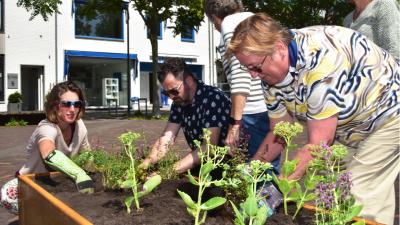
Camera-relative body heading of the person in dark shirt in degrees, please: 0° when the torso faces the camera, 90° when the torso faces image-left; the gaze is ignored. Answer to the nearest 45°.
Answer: approximately 45°

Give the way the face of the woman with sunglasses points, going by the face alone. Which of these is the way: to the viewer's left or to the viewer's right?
to the viewer's right

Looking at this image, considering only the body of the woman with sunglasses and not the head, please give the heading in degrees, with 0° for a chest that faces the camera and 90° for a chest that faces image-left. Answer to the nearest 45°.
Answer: approximately 315°

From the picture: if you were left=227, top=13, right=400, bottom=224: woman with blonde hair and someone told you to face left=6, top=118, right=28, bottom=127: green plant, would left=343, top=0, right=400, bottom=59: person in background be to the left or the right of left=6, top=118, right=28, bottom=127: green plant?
right

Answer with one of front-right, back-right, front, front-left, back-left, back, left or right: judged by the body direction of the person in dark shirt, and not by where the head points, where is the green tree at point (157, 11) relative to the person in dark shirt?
back-right

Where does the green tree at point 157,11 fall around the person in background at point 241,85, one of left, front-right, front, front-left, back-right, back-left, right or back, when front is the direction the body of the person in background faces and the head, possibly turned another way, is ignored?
right

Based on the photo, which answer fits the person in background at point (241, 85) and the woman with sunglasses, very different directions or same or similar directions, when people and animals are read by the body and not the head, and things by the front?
very different directions

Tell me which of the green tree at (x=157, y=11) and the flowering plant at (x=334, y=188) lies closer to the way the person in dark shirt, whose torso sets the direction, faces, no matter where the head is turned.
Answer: the flowering plant

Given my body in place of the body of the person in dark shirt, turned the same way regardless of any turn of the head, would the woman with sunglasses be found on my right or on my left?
on my right

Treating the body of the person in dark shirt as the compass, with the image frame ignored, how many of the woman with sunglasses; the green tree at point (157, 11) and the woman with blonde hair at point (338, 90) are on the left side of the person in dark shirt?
1
